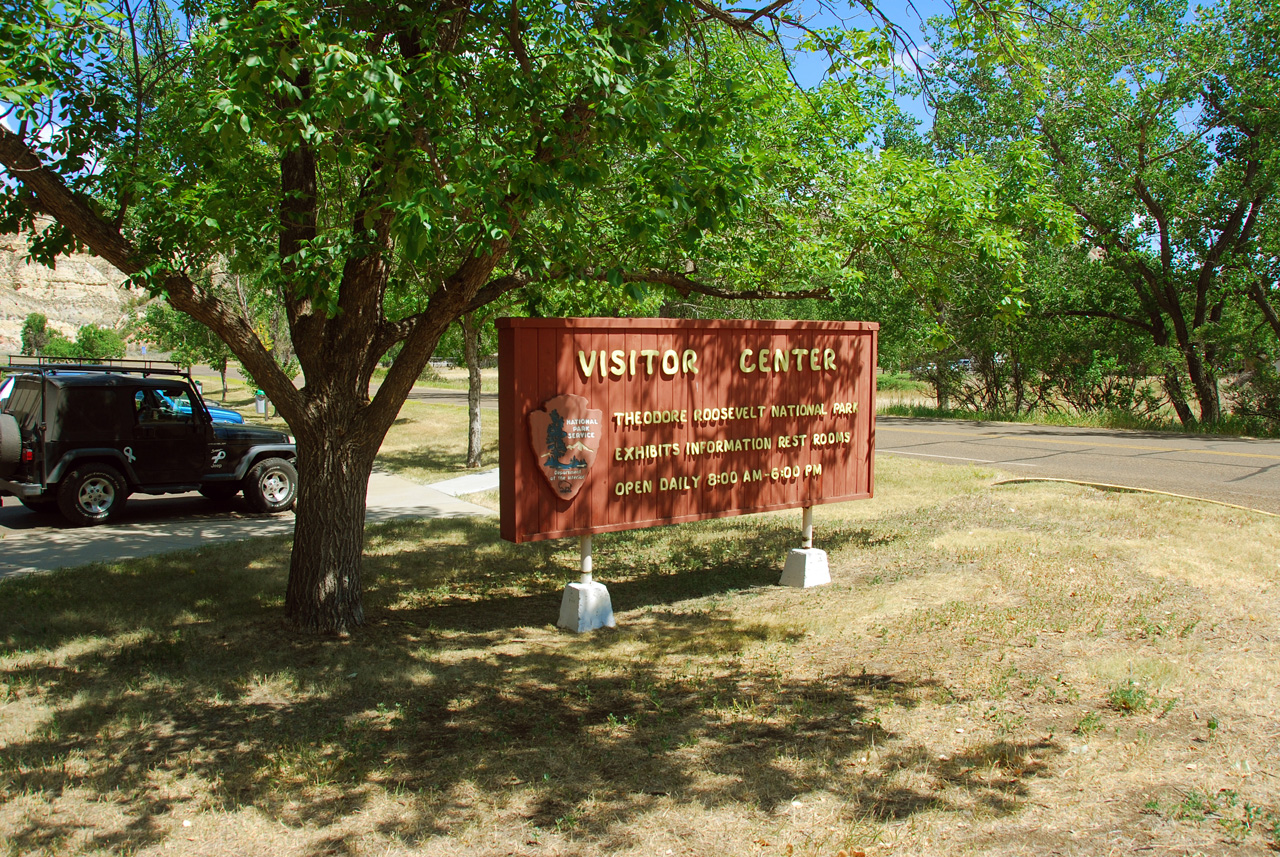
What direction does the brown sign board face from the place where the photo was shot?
facing the viewer and to the right of the viewer

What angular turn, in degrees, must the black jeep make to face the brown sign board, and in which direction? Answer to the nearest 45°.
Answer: approximately 90° to its right

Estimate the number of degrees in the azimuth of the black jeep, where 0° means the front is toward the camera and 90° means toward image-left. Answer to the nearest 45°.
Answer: approximately 225°

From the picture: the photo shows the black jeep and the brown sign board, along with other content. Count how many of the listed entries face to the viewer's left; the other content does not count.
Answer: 0

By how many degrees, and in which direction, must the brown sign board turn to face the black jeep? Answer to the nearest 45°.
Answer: approximately 180°
